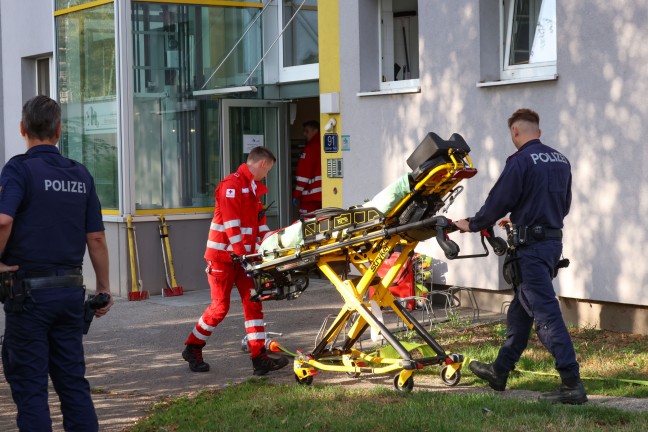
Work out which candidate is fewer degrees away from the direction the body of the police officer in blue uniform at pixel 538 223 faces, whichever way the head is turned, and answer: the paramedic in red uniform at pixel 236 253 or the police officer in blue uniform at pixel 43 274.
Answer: the paramedic in red uniform

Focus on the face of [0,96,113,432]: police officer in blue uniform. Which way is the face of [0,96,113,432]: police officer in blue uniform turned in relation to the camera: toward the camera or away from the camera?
away from the camera

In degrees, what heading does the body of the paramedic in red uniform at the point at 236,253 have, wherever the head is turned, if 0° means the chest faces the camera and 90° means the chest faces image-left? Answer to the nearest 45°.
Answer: approximately 270°

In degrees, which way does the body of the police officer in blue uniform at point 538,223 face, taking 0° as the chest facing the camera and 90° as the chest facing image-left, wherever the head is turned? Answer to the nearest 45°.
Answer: approximately 135°

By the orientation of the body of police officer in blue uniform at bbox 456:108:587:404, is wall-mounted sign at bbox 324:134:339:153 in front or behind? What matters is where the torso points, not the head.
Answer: in front

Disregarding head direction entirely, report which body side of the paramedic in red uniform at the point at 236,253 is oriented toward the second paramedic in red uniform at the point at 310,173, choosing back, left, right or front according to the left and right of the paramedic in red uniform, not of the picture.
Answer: left

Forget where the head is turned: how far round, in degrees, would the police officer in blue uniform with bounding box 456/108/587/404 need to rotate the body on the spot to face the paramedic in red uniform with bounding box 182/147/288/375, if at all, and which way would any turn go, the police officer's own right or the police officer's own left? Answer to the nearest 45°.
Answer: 0° — they already face them

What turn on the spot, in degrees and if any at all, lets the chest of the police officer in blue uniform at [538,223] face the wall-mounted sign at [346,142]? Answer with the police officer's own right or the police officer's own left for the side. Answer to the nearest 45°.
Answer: approximately 45° to the police officer's own right

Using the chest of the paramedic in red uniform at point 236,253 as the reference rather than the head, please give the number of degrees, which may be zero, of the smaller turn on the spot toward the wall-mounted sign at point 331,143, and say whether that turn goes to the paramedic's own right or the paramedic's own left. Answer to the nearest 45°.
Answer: approximately 90° to the paramedic's own left

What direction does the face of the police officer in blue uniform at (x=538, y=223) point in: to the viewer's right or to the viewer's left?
to the viewer's left
